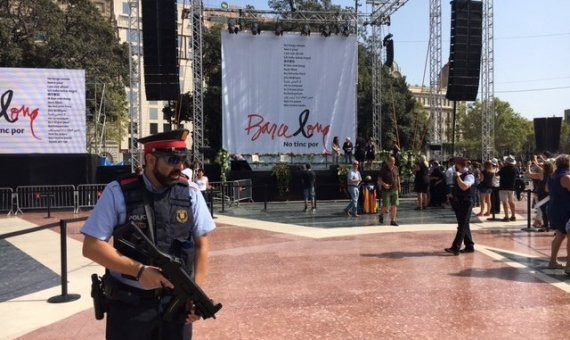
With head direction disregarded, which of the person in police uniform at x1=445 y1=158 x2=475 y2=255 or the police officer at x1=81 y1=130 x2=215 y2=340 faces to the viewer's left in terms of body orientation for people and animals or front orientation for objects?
the person in police uniform

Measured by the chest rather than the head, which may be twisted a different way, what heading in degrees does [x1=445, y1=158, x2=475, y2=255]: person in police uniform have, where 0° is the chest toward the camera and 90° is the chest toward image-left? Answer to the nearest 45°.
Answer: approximately 90°

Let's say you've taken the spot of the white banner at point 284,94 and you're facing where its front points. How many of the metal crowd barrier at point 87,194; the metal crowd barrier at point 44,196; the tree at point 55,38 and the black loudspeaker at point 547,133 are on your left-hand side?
1

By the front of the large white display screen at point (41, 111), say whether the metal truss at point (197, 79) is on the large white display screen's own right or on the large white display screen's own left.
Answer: on the large white display screen's own left

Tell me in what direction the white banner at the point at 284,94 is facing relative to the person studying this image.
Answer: facing the viewer

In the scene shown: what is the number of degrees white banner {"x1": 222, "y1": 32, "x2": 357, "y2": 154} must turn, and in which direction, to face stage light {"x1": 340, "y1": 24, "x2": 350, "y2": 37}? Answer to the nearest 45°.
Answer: approximately 135° to its left

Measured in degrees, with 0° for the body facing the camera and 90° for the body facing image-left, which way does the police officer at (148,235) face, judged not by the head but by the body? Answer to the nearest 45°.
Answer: approximately 315°

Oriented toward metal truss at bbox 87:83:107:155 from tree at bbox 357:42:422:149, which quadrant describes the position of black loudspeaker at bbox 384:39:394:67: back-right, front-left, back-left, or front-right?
front-left

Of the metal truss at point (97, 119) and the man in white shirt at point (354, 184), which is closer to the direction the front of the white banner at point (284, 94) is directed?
the man in white shirt

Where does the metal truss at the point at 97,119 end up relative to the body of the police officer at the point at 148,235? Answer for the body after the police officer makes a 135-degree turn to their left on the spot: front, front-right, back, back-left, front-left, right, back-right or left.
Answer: front

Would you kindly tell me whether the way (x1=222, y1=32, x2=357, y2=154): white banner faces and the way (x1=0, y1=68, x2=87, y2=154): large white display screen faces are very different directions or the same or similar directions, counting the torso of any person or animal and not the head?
same or similar directions

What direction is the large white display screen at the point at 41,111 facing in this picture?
toward the camera
